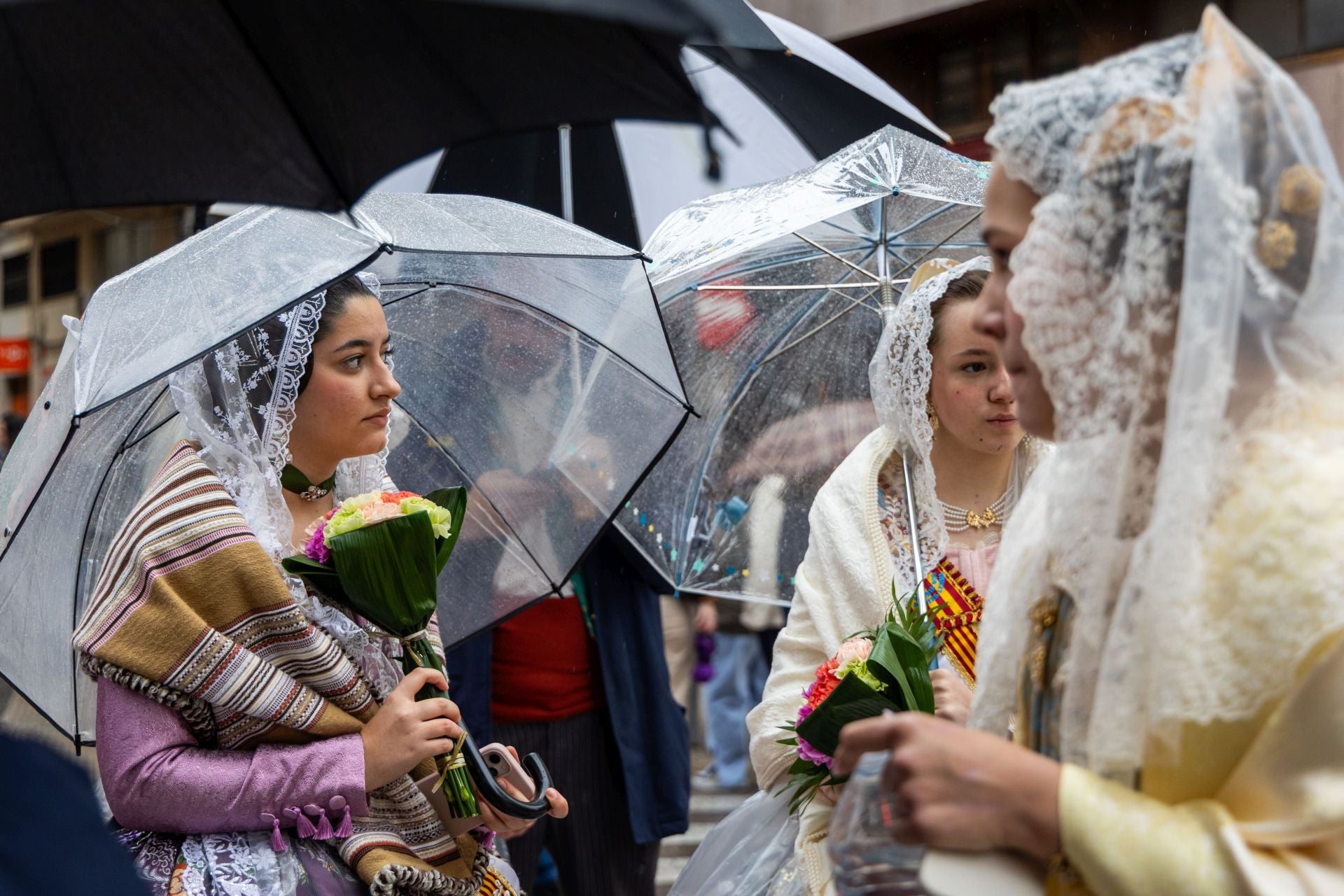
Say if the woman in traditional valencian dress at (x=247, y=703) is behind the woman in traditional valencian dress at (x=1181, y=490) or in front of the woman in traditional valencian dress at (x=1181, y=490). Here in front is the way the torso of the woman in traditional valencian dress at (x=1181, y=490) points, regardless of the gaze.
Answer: in front

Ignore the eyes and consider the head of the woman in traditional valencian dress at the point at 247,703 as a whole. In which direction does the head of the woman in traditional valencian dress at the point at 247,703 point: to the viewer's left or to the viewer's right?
to the viewer's right

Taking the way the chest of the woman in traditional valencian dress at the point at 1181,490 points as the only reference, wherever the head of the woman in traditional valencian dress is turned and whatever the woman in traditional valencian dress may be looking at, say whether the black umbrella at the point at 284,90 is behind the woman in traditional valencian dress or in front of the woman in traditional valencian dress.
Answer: in front

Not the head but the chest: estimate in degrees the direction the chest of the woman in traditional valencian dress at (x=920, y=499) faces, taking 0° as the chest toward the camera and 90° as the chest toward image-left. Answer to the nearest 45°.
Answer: approximately 315°

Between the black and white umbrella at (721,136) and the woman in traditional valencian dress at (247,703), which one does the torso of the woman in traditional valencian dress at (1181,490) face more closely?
the woman in traditional valencian dress

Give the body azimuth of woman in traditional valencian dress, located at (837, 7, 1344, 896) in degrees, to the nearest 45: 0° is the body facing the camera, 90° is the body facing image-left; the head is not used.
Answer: approximately 90°

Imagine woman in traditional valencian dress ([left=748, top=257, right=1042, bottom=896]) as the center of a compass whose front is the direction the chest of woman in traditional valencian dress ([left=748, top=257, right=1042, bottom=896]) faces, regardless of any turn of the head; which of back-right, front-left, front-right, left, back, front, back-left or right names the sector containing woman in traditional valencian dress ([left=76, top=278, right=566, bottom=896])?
right

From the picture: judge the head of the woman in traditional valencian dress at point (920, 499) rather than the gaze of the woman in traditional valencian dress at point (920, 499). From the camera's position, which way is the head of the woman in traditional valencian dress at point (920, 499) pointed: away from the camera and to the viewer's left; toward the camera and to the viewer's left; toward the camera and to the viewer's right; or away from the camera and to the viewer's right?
toward the camera and to the viewer's right

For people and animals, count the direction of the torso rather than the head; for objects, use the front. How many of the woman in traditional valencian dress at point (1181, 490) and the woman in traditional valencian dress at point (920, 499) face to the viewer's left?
1

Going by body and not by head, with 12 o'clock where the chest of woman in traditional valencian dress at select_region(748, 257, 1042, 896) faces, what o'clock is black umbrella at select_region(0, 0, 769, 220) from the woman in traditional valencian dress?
The black umbrella is roughly at 3 o'clock from the woman in traditional valencian dress.

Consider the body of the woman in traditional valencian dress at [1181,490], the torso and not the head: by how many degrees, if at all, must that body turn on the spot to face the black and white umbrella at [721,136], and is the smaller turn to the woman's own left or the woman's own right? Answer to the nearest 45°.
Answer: approximately 90° to the woman's own right

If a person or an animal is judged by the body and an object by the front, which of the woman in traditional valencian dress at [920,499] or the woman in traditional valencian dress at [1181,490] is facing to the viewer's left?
the woman in traditional valencian dress at [1181,490]

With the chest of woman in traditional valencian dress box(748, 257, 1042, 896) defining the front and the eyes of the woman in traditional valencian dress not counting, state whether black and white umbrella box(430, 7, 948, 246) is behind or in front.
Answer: behind
